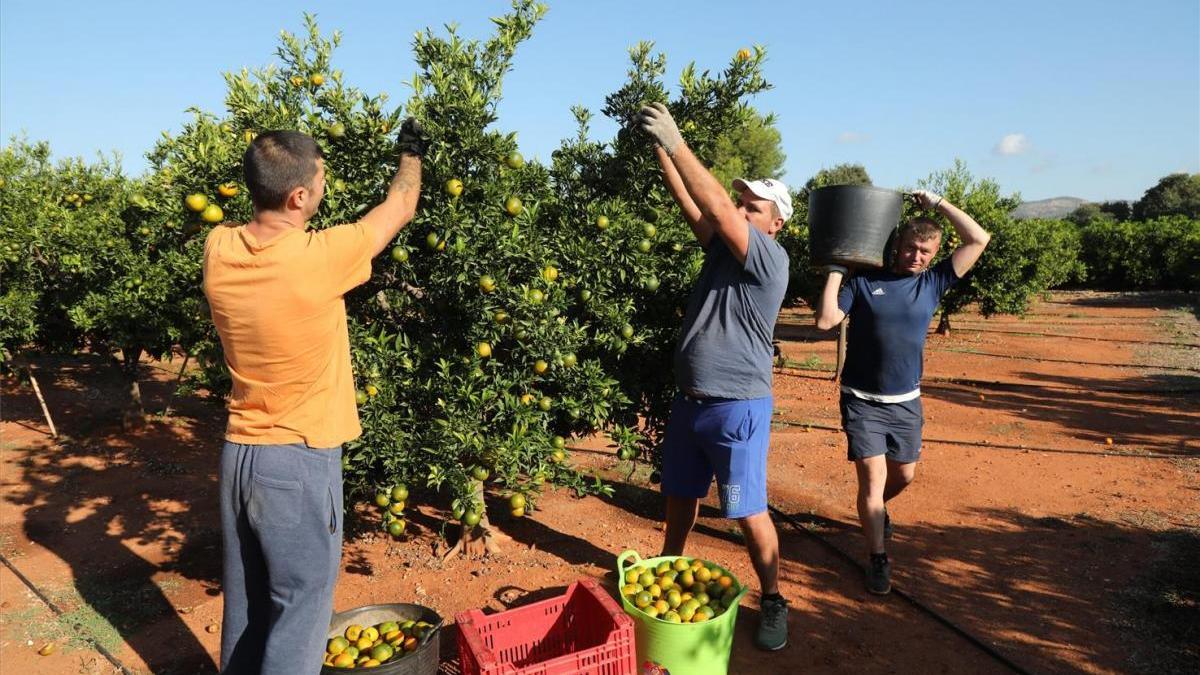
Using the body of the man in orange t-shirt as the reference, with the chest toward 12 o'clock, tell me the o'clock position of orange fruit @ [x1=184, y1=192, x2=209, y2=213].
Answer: The orange fruit is roughly at 10 o'clock from the man in orange t-shirt.

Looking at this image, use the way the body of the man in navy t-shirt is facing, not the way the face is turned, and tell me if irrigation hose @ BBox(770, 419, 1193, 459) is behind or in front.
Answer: behind

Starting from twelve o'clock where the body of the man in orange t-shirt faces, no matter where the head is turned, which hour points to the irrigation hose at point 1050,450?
The irrigation hose is roughly at 1 o'clock from the man in orange t-shirt.

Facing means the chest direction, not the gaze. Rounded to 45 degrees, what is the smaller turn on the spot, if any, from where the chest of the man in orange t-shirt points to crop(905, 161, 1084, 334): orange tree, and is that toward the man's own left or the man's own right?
0° — they already face it

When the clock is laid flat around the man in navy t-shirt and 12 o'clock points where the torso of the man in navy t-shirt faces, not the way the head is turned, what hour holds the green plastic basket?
The green plastic basket is roughly at 1 o'clock from the man in navy t-shirt.

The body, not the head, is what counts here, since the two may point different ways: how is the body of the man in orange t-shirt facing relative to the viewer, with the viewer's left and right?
facing away from the viewer and to the right of the viewer

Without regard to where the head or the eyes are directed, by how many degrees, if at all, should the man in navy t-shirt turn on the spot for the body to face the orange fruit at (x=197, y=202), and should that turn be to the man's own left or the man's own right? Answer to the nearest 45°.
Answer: approximately 45° to the man's own right

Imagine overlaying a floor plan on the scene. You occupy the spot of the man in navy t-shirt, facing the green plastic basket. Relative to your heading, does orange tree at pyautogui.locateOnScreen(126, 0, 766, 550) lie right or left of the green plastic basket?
right

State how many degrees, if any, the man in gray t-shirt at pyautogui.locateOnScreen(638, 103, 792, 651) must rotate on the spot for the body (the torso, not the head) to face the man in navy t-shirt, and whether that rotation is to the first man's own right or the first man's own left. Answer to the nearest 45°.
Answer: approximately 180°

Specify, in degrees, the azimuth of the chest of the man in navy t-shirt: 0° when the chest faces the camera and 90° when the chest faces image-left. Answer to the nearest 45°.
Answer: approximately 0°

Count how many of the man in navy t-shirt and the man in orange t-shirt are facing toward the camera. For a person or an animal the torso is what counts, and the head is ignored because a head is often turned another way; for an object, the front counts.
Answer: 1

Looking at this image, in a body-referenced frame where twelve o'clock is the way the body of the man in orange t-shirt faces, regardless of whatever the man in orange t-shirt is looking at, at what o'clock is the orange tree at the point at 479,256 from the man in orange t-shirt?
The orange tree is roughly at 12 o'clock from the man in orange t-shirt.

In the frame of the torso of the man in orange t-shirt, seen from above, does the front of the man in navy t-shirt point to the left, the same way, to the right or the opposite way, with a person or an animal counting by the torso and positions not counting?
the opposite way

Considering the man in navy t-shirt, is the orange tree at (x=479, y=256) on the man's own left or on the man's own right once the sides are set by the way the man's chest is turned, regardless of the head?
on the man's own right
